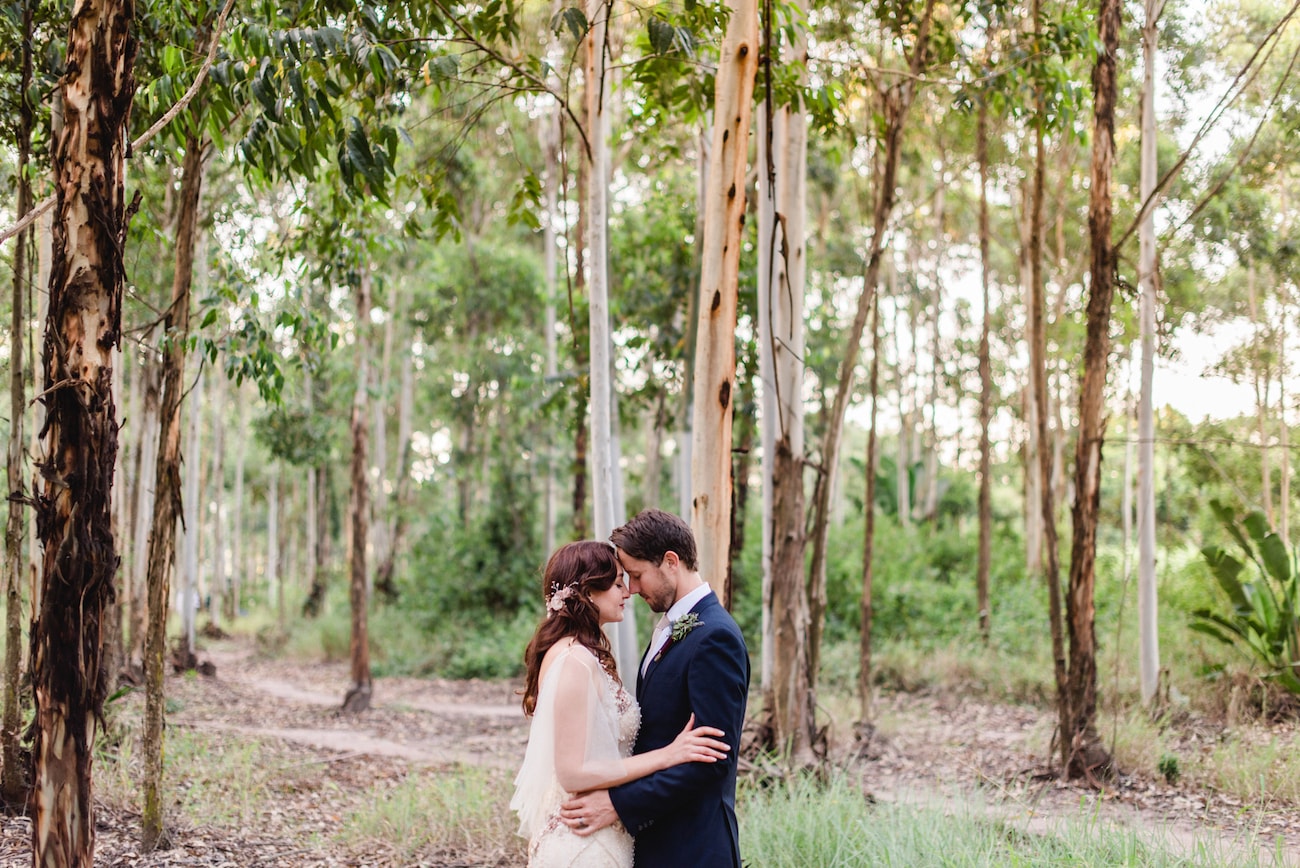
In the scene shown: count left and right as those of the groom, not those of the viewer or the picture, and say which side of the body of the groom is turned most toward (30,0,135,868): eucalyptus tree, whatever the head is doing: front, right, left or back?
front

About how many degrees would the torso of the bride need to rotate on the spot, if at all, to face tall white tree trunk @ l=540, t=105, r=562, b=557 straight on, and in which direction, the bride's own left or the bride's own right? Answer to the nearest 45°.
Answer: approximately 90° to the bride's own left

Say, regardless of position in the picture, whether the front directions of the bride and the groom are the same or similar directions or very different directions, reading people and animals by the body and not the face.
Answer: very different directions

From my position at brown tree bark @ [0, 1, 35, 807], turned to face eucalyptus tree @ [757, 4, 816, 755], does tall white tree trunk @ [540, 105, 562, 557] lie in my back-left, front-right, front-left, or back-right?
front-left

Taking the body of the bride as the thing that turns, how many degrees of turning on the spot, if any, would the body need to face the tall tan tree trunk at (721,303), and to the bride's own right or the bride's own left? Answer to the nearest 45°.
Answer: approximately 90° to the bride's own left

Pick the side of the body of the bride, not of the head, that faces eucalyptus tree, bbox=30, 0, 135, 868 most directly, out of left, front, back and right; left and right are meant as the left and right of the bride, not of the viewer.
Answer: back

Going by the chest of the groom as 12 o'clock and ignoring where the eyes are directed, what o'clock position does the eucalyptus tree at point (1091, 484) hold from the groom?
The eucalyptus tree is roughly at 4 o'clock from the groom.

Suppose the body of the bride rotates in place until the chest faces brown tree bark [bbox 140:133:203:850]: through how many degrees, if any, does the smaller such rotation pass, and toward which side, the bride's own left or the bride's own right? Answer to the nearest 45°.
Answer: approximately 135° to the bride's own left

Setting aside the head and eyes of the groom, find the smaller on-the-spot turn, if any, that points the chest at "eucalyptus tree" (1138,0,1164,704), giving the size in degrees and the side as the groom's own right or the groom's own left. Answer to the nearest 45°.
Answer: approximately 135° to the groom's own right

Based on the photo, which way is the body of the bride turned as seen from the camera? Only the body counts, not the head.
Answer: to the viewer's right

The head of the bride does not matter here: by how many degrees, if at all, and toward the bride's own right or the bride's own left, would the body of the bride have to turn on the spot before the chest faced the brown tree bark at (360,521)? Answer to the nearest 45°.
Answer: approximately 90° to the bride's own left

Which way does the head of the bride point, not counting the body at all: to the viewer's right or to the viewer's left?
to the viewer's right

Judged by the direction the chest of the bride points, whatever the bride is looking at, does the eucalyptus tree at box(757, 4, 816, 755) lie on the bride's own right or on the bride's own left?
on the bride's own left

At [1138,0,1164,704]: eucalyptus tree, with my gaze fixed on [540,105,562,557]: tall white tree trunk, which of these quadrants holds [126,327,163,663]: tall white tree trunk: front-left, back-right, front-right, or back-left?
front-left

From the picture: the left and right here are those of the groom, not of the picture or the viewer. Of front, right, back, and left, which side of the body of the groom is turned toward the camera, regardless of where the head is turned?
left
